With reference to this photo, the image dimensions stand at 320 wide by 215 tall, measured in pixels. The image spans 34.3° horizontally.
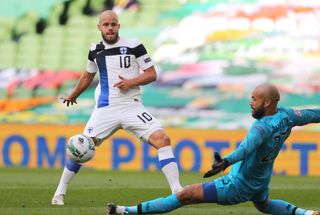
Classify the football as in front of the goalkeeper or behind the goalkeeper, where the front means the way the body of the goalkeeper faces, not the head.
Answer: in front

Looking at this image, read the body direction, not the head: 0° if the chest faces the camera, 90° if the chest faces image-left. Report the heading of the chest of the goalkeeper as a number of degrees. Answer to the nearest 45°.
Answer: approximately 135°

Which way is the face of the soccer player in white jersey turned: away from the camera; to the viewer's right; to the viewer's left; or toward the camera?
toward the camera

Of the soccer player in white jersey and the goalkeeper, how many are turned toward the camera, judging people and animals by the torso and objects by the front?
1

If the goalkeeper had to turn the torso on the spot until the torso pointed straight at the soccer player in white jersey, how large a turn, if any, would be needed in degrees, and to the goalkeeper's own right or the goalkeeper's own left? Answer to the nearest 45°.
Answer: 0° — they already face them

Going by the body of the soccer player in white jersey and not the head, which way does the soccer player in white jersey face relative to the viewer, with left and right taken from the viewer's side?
facing the viewer

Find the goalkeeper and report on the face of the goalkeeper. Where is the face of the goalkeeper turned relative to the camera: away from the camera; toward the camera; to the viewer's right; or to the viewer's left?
to the viewer's left

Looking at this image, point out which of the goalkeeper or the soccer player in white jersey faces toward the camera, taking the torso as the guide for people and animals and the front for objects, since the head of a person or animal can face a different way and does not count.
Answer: the soccer player in white jersey
